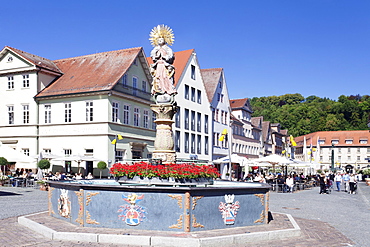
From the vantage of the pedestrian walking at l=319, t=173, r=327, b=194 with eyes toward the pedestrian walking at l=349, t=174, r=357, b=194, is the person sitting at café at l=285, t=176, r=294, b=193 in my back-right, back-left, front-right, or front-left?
back-left

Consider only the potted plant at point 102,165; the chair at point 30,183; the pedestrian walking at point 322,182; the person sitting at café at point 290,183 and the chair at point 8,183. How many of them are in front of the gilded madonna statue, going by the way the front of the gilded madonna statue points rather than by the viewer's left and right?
0

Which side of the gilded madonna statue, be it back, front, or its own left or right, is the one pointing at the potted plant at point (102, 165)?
back

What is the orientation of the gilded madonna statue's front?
toward the camera

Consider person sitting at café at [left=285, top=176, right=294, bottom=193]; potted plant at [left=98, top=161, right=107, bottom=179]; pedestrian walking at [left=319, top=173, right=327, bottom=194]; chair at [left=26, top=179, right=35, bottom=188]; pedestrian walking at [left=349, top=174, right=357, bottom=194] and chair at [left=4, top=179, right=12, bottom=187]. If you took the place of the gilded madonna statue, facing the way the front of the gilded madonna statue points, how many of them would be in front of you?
0

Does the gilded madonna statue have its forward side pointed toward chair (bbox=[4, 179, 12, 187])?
no

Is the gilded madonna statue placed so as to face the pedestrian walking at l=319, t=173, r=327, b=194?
no

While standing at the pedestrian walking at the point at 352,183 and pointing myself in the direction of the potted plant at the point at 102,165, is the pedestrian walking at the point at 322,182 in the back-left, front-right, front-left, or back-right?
front-left

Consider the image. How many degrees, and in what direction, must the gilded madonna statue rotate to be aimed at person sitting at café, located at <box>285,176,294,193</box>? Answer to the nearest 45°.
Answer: approximately 135° to its left

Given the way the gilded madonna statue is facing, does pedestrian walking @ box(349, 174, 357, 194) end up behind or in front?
behind

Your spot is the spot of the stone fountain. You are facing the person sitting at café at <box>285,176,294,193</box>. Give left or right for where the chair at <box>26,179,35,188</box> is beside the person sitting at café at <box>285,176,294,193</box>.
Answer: left

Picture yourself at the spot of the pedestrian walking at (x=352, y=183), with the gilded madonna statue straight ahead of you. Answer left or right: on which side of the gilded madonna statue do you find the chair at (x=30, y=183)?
right
